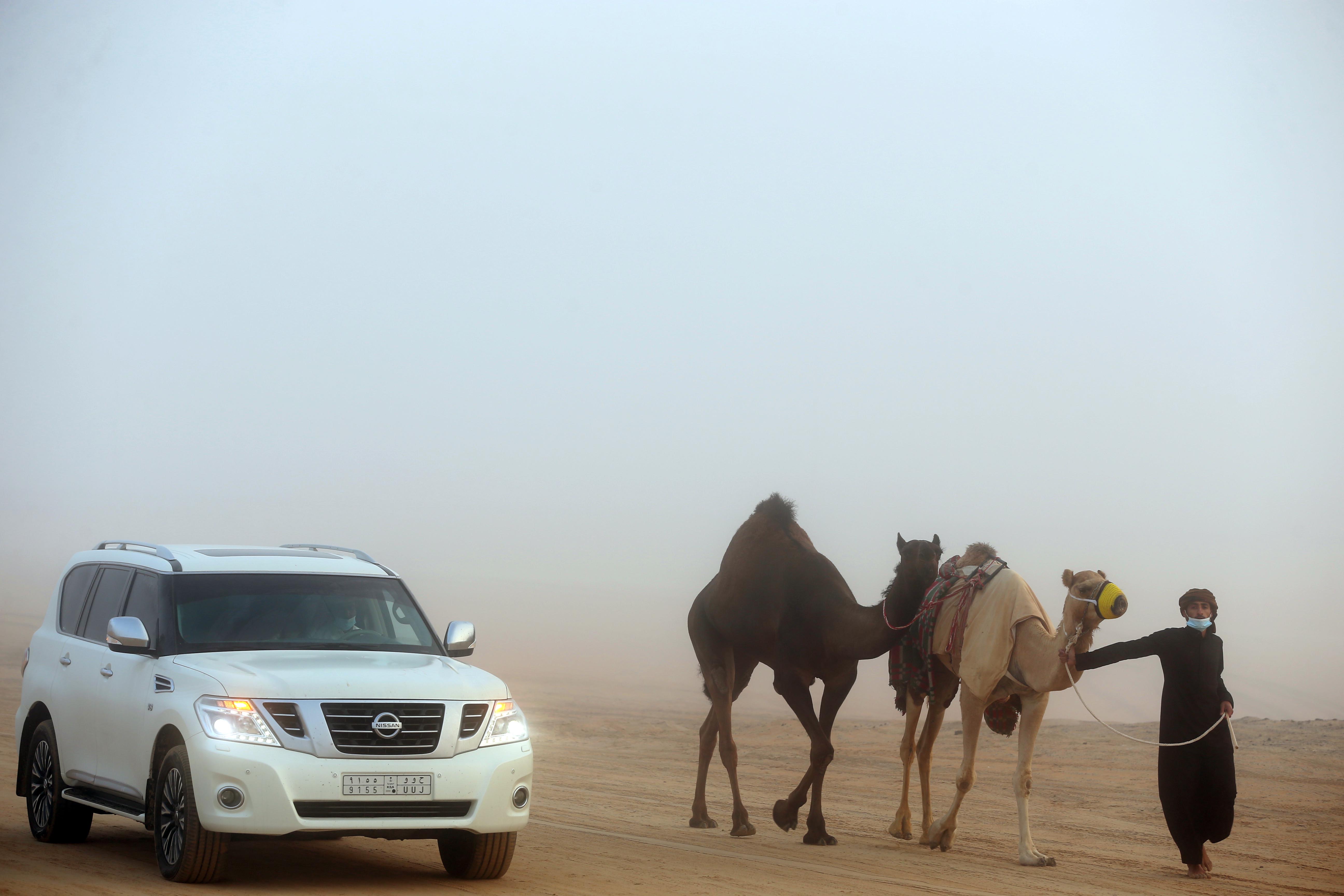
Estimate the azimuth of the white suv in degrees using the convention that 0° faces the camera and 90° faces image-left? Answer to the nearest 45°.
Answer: approximately 315°

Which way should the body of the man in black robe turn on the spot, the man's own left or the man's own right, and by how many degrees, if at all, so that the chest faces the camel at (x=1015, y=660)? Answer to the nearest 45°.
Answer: approximately 90° to the man's own right

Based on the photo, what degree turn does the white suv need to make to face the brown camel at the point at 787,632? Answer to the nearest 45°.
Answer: approximately 90° to its left

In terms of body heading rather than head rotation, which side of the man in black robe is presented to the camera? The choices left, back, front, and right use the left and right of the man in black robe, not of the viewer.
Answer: front

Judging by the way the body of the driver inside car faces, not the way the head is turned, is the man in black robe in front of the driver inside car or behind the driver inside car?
in front

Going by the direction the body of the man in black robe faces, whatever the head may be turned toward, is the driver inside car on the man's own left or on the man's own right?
on the man's own right

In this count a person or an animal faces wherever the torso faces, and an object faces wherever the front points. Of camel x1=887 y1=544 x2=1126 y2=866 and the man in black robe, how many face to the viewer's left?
0

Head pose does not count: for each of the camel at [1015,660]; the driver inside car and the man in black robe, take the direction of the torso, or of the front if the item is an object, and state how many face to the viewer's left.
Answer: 0

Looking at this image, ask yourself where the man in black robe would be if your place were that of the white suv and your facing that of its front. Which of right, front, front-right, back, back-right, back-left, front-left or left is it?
front-left

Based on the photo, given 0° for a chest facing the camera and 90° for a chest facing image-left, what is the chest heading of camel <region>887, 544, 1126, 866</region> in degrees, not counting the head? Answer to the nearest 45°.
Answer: approximately 315°

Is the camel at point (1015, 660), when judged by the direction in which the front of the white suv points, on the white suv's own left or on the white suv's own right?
on the white suv's own left

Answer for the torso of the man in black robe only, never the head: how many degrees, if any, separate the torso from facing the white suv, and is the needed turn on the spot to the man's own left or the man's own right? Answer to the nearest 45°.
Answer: approximately 45° to the man's own right
